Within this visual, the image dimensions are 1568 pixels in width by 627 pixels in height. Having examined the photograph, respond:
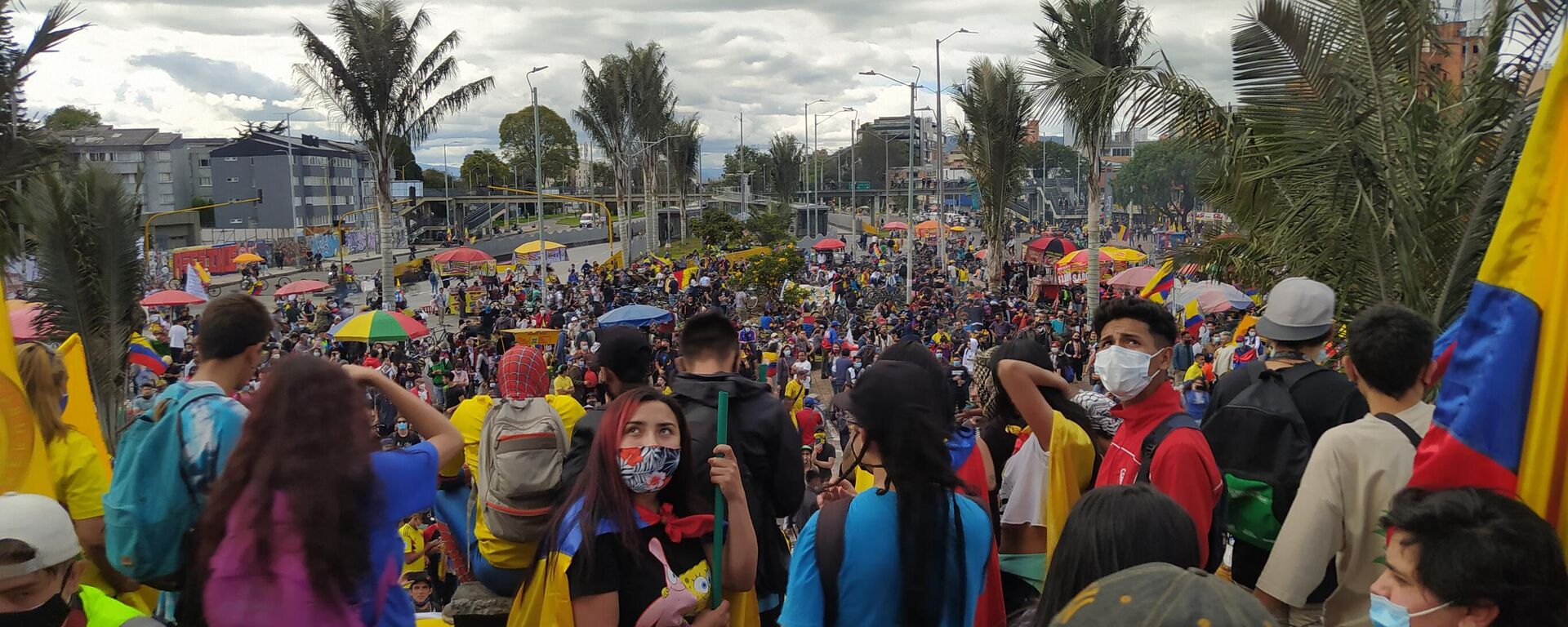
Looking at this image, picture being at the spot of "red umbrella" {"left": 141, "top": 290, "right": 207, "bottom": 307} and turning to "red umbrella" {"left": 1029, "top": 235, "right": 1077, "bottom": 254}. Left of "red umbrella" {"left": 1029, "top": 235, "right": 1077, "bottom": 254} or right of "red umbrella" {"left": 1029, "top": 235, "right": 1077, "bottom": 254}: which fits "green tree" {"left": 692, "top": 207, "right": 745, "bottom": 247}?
left

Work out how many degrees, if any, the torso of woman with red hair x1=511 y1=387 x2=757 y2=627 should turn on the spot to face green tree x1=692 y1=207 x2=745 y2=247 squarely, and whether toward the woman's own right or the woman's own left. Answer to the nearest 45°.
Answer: approximately 135° to the woman's own left

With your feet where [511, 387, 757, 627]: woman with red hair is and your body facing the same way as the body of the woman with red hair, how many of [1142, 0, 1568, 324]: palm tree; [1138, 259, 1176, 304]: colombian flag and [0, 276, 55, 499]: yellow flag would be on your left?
2

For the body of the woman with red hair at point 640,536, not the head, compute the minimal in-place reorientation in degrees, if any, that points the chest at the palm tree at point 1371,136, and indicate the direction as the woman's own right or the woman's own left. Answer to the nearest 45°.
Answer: approximately 90° to the woman's own left

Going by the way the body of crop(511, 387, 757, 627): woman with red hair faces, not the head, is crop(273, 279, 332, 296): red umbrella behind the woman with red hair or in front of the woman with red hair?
behind

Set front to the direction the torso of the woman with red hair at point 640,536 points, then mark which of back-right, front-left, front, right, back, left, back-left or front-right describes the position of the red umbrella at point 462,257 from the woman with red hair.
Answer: back-left

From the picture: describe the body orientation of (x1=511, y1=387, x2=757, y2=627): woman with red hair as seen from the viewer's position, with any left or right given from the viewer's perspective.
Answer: facing the viewer and to the right of the viewer

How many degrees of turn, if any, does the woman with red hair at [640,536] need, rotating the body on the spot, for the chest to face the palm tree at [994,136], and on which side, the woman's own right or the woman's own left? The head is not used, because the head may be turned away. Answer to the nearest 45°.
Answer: approximately 135° to the woman's own left

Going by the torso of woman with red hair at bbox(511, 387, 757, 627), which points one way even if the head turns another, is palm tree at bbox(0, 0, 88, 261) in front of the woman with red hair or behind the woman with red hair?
behind

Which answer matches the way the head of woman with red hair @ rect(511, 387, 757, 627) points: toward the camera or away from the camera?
toward the camera
